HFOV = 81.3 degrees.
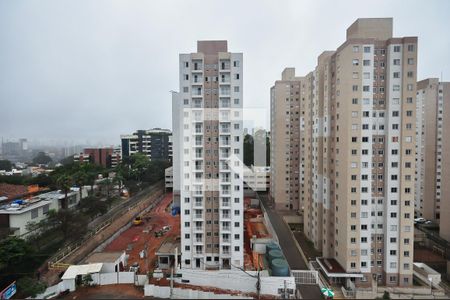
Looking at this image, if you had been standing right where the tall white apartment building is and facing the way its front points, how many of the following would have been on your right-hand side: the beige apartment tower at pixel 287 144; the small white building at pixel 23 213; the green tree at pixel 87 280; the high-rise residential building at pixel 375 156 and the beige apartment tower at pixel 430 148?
2

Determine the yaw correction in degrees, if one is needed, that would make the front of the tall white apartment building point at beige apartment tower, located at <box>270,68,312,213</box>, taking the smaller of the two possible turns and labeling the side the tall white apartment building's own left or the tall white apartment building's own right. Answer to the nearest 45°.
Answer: approximately 135° to the tall white apartment building's own left

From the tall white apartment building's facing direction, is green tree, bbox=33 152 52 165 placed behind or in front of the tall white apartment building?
behind

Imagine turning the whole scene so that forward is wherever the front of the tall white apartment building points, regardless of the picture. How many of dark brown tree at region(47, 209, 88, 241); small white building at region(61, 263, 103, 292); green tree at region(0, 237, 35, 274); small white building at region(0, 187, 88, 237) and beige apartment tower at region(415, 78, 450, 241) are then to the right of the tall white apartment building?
4

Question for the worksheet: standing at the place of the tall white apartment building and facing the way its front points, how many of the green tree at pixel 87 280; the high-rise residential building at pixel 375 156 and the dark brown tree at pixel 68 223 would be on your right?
2

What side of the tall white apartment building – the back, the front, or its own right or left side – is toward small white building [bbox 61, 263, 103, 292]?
right

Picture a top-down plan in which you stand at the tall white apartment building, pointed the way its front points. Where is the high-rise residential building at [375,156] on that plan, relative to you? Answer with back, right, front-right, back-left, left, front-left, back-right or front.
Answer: left

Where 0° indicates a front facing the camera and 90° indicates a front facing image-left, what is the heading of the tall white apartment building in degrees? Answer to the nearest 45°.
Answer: approximately 0°

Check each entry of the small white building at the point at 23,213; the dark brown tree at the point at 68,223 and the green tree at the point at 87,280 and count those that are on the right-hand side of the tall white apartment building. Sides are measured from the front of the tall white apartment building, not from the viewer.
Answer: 3

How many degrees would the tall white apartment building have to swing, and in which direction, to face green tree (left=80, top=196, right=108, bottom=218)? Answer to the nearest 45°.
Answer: approximately 135° to its right

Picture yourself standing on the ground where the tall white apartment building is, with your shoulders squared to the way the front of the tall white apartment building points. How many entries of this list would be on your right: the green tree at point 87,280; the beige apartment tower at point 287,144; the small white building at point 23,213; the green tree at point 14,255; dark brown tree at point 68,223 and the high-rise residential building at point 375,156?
4

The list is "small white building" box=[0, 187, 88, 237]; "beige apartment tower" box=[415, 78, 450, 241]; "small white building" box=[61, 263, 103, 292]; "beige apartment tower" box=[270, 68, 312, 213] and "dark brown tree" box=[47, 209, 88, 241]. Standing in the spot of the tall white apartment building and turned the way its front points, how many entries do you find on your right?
3
